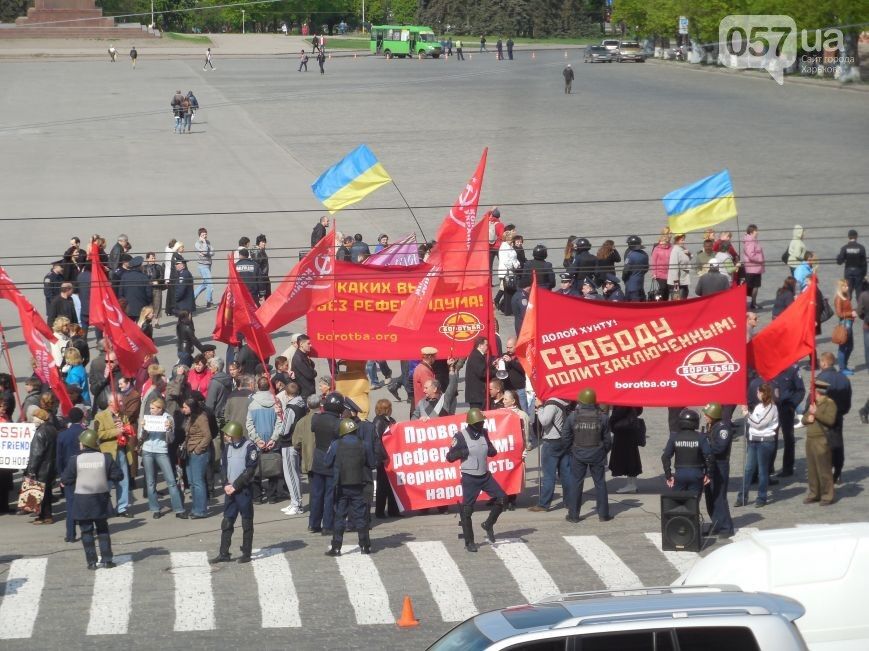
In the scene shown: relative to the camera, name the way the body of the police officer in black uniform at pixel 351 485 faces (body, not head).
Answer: away from the camera

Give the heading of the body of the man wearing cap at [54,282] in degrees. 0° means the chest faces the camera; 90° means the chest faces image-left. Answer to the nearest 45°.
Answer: approximately 315°

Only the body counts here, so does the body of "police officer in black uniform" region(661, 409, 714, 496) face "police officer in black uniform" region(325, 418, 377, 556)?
no

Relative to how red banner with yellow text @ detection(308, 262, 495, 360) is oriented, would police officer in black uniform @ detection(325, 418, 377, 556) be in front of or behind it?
in front

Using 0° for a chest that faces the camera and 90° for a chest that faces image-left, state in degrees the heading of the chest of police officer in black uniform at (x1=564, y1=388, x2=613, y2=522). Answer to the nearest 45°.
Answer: approximately 180°

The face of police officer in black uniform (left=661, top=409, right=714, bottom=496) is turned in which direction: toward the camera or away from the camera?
away from the camera

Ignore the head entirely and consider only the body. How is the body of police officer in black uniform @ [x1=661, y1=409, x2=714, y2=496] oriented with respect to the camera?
away from the camera

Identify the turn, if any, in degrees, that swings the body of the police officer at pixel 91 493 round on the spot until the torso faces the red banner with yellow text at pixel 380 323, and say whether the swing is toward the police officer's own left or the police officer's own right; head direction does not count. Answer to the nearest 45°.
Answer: approximately 45° to the police officer's own right

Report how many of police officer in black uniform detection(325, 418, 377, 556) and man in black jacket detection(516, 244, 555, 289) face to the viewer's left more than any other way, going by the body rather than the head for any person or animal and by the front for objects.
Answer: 0

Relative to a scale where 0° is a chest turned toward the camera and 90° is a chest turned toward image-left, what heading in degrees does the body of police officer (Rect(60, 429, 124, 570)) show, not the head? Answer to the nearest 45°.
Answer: approximately 180°

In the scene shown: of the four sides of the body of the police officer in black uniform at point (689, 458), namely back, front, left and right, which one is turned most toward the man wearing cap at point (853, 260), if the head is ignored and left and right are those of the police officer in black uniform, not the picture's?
front

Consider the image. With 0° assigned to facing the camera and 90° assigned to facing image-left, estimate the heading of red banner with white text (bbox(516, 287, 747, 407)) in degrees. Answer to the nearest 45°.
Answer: approximately 0°

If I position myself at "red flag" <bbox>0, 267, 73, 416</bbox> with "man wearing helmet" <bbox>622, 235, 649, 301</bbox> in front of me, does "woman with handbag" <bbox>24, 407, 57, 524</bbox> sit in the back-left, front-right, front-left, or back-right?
back-right

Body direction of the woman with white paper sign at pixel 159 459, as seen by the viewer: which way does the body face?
toward the camera

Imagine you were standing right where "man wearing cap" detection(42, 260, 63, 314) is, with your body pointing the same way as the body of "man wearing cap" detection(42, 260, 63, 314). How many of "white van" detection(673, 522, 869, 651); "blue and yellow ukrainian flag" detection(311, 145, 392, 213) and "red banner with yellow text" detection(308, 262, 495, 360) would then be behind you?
0

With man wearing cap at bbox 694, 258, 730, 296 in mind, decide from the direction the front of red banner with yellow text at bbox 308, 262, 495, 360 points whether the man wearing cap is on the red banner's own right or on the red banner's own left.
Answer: on the red banner's own left

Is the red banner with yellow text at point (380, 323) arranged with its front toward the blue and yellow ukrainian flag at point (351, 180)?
no
